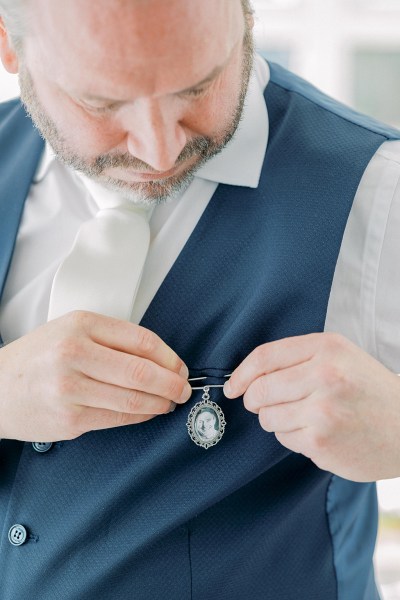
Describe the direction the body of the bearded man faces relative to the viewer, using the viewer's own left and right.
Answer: facing the viewer and to the left of the viewer
